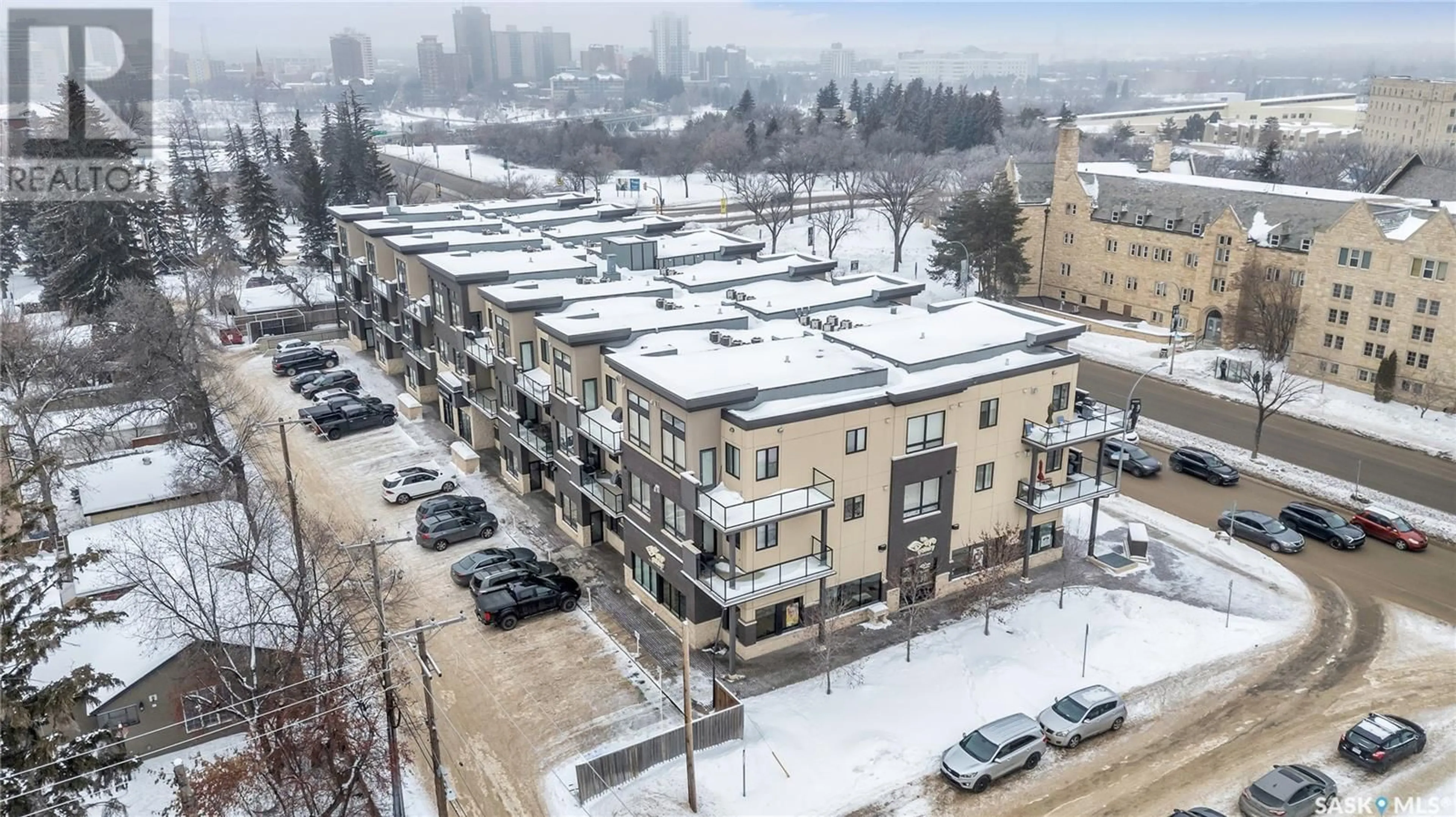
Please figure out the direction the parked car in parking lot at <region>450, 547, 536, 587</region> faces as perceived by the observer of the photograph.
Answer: facing away from the viewer and to the right of the viewer

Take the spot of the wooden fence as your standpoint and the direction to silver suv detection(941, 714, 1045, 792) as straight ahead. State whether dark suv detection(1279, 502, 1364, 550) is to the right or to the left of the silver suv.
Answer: left

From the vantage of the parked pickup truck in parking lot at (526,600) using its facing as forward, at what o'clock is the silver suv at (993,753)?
The silver suv is roughly at 3 o'clock from the parked pickup truck in parking lot.

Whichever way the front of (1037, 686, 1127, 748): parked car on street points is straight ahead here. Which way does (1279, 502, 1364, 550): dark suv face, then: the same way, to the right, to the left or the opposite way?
to the left

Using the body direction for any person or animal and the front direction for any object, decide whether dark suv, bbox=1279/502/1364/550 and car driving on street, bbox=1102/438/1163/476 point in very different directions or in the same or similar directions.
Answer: same or similar directions

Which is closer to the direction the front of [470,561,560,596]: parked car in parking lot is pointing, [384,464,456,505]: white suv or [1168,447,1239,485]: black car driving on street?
the black car driving on street

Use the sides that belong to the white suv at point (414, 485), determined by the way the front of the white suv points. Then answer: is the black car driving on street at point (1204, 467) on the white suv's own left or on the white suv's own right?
on the white suv's own right

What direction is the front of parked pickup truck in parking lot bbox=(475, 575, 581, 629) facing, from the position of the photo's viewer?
facing away from the viewer and to the right of the viewer

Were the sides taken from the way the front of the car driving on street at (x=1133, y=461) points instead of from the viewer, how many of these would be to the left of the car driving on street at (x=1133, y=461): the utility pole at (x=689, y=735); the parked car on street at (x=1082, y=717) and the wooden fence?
0

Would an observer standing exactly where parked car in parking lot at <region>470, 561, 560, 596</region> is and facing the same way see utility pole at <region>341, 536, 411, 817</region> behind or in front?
behind

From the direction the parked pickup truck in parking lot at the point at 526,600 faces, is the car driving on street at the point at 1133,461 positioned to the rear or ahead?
ahead
